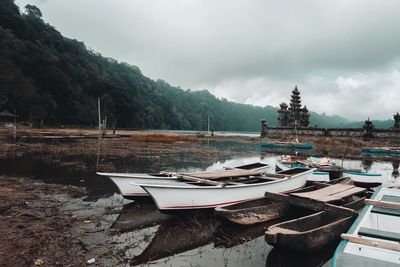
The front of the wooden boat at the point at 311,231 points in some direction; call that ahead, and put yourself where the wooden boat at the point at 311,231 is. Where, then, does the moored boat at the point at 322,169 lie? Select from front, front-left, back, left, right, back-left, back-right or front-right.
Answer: back-right

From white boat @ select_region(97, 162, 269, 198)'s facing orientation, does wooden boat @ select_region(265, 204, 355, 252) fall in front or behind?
behind

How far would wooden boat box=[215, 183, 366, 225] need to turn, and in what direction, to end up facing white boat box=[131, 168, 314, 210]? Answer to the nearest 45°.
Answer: approximately 45° to its right

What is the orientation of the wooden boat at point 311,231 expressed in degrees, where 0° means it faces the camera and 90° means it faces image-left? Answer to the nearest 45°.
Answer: approximately 45°

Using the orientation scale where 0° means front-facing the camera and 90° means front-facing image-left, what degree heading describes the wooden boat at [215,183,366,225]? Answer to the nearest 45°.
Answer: approximately 45°

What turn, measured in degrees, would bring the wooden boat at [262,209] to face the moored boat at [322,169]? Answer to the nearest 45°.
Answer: approximately 135° to its right

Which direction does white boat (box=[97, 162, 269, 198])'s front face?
to the viewer's left

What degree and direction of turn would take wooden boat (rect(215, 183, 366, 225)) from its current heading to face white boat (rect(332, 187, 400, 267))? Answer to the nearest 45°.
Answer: approximately 90° to its left
